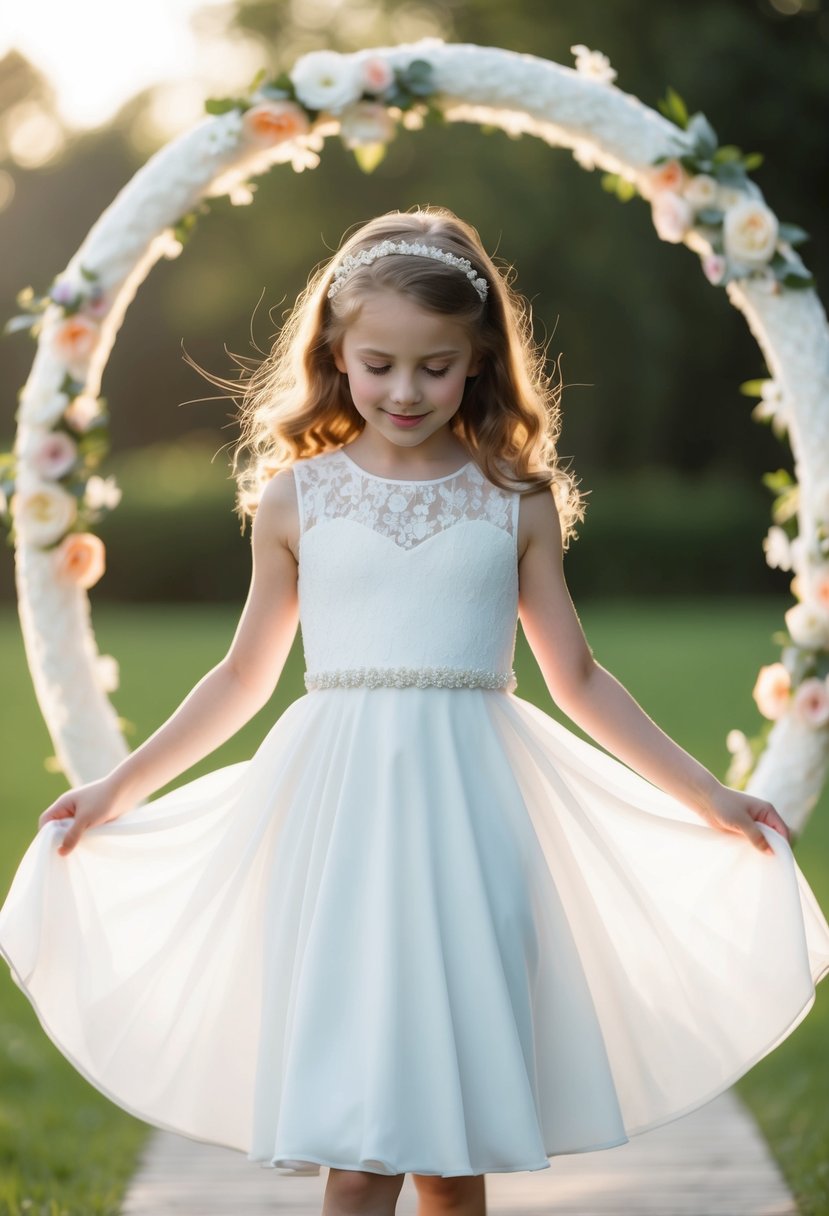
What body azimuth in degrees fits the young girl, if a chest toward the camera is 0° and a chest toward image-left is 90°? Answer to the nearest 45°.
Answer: approximately 0°
